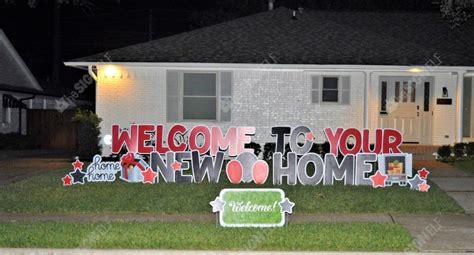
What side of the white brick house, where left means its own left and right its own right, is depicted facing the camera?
front

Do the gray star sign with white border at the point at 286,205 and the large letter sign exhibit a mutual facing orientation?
no

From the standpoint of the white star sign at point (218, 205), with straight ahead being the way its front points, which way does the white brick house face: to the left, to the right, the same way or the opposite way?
the same way

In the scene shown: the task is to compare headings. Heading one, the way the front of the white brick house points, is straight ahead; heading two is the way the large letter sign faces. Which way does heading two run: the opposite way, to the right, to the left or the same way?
the same way

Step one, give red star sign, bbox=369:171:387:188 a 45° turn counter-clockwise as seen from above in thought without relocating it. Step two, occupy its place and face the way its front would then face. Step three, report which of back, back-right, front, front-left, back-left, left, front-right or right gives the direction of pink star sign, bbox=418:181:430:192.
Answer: front-left

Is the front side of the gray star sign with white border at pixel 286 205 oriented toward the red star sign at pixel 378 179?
no

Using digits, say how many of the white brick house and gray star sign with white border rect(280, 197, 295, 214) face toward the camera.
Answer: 2

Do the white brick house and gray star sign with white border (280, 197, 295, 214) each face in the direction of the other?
no

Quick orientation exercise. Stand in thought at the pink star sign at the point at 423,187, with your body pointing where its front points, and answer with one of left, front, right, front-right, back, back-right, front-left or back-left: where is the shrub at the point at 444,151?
back

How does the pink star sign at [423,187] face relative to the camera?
toward the camera

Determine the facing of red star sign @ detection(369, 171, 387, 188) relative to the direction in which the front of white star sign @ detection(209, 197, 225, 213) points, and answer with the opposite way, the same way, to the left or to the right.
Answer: the same way

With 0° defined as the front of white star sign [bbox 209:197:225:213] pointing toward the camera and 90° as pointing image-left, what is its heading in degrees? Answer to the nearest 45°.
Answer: approximately 0°

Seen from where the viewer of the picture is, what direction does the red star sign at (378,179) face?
facing the viewer
